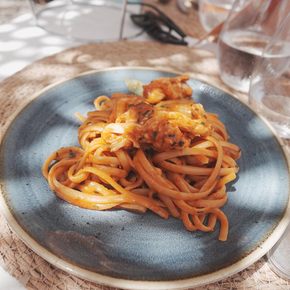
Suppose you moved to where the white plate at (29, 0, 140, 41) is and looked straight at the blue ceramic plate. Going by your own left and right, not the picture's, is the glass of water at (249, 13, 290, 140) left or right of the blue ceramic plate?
left

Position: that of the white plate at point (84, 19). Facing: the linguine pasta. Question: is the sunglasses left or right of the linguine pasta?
left

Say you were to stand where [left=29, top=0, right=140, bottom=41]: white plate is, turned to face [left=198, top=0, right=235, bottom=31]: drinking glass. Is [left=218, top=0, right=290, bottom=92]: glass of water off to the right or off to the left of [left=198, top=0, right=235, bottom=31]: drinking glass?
right

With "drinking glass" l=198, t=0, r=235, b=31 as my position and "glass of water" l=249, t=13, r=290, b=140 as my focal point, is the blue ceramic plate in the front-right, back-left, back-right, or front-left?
front-right
